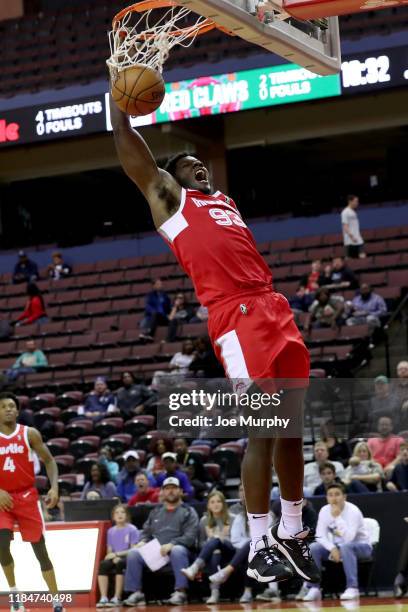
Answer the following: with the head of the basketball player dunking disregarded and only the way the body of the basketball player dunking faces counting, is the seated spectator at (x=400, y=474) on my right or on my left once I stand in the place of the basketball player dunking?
on my left

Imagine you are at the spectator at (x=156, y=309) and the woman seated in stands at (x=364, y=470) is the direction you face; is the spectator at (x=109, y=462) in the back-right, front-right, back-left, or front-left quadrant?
front-right

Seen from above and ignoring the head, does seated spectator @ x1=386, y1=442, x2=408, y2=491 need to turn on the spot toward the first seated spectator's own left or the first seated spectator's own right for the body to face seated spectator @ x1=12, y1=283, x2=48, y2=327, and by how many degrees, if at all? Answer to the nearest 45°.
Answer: approximately 135° to the first seated spectator's own right

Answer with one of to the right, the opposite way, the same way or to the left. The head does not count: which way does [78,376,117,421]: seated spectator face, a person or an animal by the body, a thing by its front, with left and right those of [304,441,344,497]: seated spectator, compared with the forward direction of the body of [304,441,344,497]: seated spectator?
the same way

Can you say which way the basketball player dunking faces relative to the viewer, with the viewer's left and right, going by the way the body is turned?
facing the viewer and to the right of the viewer

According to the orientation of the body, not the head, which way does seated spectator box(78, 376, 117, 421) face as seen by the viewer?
toward the camera

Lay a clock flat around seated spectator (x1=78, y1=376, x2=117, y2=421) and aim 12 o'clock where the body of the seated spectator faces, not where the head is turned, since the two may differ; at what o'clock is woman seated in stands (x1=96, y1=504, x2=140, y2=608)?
The woman seated in stands is roughly at 12 o'clock from the seated spectator.

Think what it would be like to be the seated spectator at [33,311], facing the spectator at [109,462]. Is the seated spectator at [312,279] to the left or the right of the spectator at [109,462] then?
left

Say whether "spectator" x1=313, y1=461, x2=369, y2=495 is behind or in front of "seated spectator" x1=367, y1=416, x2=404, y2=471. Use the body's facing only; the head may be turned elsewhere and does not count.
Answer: in front

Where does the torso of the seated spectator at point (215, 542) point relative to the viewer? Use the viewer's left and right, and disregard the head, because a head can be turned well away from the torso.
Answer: facing the viewer and to the left of the viewer

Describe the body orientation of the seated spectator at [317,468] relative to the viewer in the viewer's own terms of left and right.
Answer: facing the viewer

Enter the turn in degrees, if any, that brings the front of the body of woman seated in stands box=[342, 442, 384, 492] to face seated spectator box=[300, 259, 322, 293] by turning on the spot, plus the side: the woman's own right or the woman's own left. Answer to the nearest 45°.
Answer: approximately 180°

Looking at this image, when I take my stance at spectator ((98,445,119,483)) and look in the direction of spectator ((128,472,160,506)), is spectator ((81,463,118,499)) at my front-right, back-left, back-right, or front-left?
front-right

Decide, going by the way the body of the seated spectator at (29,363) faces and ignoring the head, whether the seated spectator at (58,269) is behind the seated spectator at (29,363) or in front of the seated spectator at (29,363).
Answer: behind

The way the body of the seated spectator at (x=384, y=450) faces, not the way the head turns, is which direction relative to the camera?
toward the camera

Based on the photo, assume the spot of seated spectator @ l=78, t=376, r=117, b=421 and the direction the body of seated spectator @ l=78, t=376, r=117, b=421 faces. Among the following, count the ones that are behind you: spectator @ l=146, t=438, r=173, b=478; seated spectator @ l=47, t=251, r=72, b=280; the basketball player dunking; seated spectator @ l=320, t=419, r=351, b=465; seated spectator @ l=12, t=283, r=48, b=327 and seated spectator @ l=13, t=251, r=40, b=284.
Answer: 3

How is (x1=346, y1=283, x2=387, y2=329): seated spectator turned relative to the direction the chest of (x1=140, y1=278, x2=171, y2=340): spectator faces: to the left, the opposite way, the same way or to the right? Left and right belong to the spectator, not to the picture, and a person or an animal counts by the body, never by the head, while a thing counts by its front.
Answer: the same way
